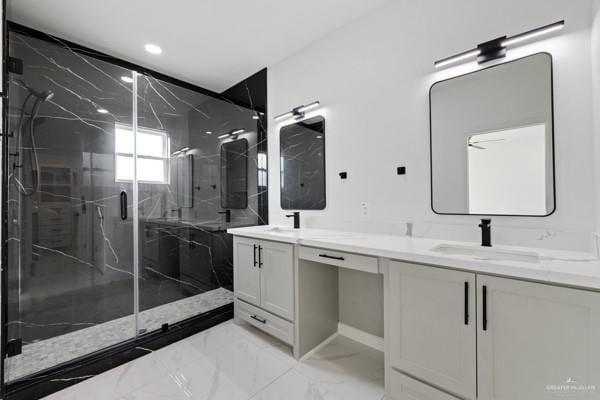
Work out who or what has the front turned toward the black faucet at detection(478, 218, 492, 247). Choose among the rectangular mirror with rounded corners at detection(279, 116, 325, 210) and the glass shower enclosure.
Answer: the glass shower enclosure

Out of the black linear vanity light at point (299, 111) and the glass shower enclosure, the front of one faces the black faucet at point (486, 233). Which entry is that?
the glass shower enclosure

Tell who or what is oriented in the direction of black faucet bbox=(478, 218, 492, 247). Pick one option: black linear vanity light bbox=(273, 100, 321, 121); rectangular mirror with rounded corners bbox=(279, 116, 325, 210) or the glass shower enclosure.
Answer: the glass shower enclosure
